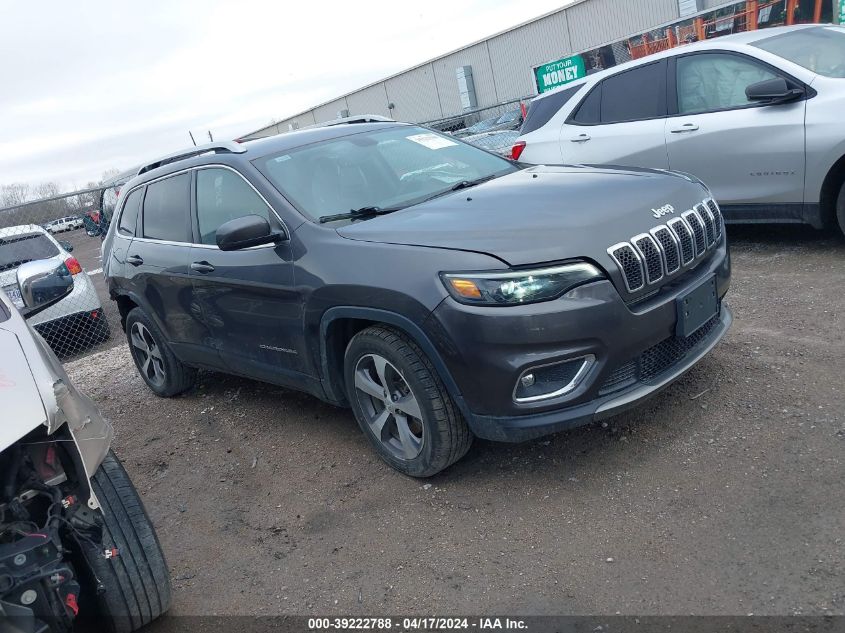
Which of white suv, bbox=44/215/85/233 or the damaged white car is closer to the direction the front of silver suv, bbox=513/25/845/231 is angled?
the damaged white car

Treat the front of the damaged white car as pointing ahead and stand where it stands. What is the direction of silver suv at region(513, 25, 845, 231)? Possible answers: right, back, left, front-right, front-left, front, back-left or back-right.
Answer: left

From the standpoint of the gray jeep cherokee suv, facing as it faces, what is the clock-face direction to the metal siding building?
The metal siding building is roughly at 8 o'clock from the gray jeep cherokee suv.

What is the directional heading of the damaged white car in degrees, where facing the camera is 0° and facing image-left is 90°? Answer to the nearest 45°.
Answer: approximately 0°

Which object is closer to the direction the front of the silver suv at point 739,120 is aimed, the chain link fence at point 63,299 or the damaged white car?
the damaged white car

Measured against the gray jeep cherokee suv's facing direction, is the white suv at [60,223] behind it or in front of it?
behind

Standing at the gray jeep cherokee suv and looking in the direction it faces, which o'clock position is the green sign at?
The green sign is roughly at 8 o'clock from the gray jeep cherokee suv.

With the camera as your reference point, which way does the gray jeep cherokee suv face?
facing the viewer and to the right of the viewer
